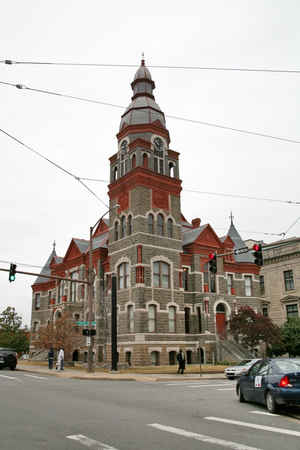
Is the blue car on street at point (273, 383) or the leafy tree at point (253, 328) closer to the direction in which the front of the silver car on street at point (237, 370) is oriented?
the blue car on street

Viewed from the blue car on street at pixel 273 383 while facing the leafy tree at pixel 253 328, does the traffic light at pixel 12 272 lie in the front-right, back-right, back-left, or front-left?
front-left

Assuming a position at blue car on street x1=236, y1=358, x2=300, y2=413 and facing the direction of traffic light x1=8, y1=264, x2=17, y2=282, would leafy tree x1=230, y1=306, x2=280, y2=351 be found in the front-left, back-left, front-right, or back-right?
front-right

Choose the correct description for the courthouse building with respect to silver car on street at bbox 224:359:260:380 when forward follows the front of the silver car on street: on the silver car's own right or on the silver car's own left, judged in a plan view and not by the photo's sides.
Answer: on the silver car's own right

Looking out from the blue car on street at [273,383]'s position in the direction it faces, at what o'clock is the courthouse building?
The courthouse building is roughly at 1 o'clock from the blue car on street.

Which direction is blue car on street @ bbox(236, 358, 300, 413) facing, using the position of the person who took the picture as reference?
facing away from the viewer and to the left of the viewer

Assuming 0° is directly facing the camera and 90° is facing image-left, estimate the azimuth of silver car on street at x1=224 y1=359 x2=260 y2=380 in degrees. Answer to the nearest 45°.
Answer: approximately 45°

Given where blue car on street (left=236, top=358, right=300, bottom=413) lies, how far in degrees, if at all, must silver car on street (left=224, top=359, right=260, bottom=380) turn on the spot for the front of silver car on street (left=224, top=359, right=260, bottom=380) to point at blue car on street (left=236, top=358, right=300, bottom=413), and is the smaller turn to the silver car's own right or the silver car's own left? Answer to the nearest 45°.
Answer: approximately 45° to the silver car's own left

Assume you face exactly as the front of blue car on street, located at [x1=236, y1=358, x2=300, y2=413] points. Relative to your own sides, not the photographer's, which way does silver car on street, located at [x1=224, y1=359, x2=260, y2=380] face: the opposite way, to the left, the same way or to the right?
to the left

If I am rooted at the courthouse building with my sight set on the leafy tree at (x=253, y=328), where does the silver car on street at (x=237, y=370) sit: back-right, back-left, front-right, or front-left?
front-right

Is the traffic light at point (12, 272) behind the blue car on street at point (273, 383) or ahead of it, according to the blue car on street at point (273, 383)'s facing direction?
ahead

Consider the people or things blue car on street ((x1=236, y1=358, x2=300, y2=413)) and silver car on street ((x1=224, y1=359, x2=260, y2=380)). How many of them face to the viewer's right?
0

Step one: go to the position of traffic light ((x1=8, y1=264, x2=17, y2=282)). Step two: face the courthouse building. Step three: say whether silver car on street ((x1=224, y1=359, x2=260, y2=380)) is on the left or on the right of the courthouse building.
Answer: right
